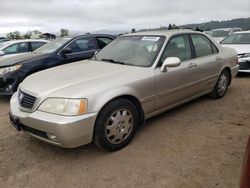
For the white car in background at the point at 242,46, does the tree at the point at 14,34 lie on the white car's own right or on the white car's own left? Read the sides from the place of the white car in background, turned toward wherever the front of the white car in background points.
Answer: on the white car's own right

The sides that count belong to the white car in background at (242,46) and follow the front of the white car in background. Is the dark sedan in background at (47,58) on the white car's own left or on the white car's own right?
on the white car's own right

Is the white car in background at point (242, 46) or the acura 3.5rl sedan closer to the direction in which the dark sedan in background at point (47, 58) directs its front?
the acura 3.5rl sedan

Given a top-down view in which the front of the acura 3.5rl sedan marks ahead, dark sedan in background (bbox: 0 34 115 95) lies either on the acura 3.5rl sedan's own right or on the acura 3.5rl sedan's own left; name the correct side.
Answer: on the acura 3.5rl sedan's own right

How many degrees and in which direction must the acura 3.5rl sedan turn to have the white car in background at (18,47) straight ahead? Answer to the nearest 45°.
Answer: approximately 90° to its right

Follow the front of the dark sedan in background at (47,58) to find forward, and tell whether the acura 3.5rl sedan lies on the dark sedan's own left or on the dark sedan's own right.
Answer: on the dark sedan's own left

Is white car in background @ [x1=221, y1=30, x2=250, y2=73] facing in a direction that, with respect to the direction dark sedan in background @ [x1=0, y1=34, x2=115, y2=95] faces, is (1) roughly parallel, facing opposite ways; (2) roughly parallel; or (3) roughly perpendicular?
roughly parallel

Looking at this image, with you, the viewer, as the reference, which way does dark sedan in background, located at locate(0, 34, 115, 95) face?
facing the viewer and to the left of the viewer

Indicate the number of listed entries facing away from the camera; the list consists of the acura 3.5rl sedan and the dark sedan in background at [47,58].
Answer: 0

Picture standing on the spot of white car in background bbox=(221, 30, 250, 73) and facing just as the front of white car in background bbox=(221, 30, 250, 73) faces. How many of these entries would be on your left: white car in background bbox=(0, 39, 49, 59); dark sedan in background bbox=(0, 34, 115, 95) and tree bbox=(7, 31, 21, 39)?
0

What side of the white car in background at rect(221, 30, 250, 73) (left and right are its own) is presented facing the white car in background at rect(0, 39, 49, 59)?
right

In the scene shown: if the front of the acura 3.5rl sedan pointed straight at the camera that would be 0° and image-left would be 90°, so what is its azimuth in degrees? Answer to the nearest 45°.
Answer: approximately 45°
